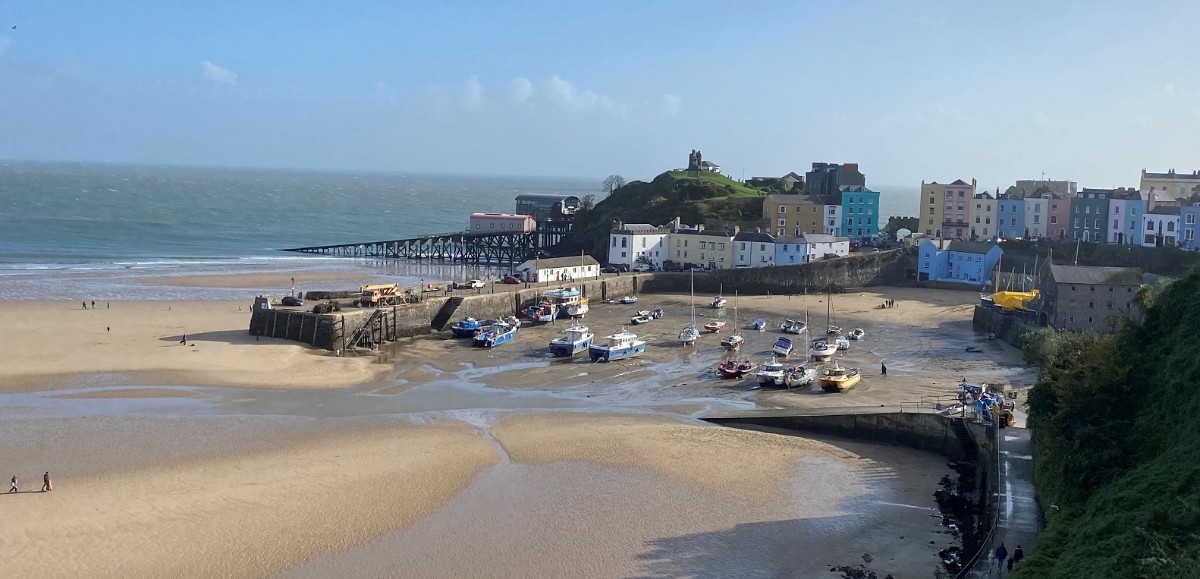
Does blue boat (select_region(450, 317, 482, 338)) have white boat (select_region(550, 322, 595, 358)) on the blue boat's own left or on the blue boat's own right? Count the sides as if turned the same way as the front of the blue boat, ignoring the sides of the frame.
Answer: on the blue boat's own left

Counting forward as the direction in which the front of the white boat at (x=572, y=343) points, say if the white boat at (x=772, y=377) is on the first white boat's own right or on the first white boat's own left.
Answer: on the first white boat's own left

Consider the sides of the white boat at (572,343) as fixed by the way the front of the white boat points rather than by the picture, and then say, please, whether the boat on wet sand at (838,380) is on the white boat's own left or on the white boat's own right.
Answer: on the white boat's own left

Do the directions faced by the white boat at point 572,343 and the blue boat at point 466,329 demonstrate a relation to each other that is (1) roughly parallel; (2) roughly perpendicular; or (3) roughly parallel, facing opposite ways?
roughly parallel

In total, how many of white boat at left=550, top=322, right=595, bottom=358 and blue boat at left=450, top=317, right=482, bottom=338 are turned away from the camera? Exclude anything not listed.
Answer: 0

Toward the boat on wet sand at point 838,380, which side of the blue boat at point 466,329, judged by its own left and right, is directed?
left

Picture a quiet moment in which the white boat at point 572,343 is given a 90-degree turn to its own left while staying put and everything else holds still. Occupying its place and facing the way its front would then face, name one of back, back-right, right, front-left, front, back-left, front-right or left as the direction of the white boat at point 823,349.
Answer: front-left

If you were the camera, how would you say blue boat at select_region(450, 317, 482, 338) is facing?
facing the viewer and to the left of the viewer

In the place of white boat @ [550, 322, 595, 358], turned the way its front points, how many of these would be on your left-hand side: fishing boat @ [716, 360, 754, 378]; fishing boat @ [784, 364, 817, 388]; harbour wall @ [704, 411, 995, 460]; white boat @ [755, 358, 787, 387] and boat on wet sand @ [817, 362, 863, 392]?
5

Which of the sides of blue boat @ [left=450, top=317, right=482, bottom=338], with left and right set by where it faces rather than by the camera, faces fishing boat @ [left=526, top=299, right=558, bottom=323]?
back

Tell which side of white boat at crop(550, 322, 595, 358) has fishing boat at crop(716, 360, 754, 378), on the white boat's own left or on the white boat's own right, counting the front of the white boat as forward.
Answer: on the white boat's own left

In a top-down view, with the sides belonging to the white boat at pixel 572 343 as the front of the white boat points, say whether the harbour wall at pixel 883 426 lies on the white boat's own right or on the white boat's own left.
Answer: on the white boat's own left

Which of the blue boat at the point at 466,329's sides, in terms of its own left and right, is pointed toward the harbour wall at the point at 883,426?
left

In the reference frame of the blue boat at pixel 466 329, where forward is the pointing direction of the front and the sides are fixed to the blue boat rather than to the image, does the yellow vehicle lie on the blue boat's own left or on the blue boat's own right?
on the blue boat's own right
